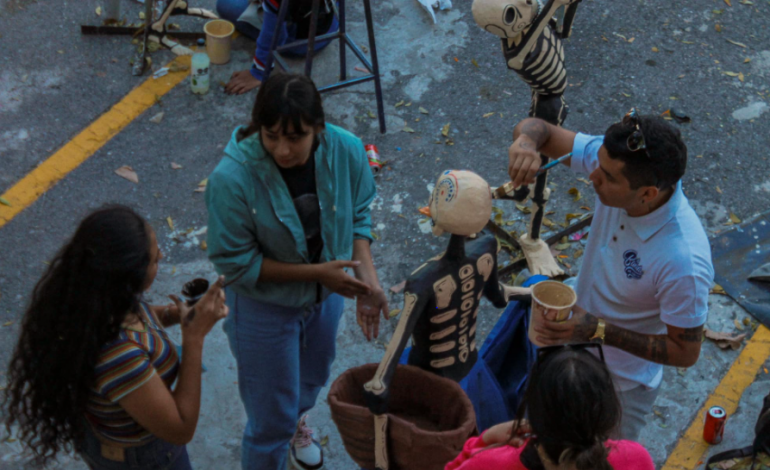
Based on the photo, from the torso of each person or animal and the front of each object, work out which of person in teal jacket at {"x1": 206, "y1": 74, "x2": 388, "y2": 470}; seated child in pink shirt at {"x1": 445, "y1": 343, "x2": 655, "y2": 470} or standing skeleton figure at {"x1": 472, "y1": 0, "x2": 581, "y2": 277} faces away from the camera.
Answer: the seated child in pink shirt

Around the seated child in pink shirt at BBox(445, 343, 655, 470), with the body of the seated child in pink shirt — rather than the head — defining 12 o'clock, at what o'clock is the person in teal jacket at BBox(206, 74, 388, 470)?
The person in teal jacket is roughly at 10 o'clock from the seated child in pink shirt.

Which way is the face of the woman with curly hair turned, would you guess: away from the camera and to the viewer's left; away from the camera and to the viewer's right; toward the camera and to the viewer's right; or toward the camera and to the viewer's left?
away from the camera and to the viewer's right

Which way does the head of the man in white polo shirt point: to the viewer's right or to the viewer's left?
to the viewer's left

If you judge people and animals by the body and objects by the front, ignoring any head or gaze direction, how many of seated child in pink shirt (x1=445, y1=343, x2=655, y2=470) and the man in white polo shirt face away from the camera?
1

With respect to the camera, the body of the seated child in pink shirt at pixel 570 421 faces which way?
away from the camera

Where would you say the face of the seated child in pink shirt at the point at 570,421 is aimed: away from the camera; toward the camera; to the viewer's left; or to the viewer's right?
away from the camera

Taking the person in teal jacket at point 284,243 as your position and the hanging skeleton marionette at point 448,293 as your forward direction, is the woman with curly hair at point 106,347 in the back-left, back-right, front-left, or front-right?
back-right

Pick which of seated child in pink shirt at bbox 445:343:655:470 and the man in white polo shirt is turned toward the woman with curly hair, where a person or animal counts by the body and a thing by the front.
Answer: the man in white polo shirt

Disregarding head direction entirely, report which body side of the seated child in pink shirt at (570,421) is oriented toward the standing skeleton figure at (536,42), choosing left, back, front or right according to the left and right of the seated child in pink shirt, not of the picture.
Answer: front
